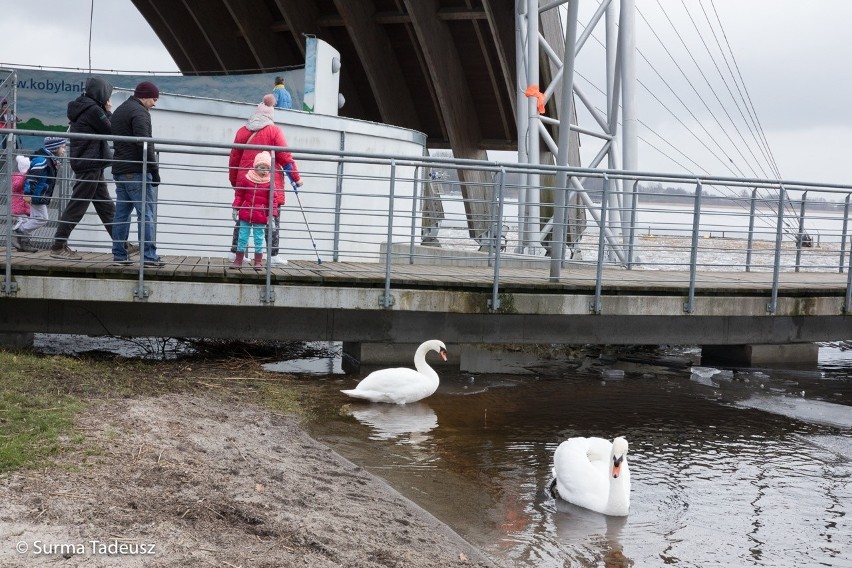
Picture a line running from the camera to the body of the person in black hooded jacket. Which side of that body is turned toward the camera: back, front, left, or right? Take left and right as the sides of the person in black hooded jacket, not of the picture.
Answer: right

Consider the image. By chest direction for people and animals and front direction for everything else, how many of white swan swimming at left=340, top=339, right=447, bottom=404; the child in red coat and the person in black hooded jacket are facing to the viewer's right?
2

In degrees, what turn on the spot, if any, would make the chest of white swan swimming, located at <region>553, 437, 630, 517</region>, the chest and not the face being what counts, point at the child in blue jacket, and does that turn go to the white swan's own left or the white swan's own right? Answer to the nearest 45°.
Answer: approximately 180°

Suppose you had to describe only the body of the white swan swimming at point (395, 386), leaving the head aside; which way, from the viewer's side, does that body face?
to the viewer's right

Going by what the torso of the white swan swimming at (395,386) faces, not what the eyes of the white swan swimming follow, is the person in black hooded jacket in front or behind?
behind

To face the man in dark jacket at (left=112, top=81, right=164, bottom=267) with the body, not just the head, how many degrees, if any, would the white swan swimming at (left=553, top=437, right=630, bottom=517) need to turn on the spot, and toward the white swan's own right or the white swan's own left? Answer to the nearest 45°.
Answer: approximately 180°

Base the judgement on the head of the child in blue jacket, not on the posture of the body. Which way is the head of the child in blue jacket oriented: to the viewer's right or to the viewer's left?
to the viewer's right

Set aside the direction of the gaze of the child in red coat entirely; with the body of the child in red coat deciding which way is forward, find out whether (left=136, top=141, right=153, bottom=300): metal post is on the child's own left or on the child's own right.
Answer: on the child's own right

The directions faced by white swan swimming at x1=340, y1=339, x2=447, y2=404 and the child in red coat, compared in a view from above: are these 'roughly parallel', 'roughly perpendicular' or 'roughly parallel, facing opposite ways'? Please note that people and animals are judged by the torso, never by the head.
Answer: roughly perpendicular

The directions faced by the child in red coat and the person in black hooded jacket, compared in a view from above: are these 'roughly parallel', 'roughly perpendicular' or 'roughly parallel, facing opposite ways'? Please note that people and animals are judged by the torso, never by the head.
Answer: roughly perpendicular

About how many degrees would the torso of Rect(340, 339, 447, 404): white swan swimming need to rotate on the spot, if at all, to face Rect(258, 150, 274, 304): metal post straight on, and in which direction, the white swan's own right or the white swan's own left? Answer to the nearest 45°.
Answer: approximately 135° to the white swan's own left

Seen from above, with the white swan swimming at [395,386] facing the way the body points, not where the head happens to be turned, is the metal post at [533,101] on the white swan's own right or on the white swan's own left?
on the white swan's own left

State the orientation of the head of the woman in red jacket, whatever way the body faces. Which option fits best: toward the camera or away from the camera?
away from the camera

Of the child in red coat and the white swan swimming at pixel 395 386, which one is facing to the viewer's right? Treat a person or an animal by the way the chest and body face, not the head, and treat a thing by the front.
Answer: the white swan swimming
